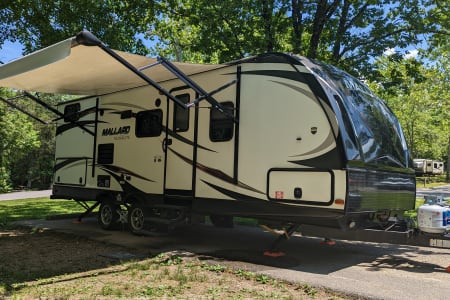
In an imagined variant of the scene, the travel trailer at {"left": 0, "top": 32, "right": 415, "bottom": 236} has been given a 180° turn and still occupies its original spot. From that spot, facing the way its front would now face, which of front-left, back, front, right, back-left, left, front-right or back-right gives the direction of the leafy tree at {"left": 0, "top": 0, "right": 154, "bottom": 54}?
front

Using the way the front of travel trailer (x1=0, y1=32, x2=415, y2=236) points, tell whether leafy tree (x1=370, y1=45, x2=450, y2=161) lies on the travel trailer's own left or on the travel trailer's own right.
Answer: on the travel trailer's own left

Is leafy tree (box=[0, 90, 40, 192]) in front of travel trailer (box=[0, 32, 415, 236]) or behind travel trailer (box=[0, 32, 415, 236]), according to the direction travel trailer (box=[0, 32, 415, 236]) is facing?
behind

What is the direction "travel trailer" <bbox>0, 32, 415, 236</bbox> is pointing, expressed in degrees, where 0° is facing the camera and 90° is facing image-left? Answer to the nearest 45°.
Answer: approximately 315°
